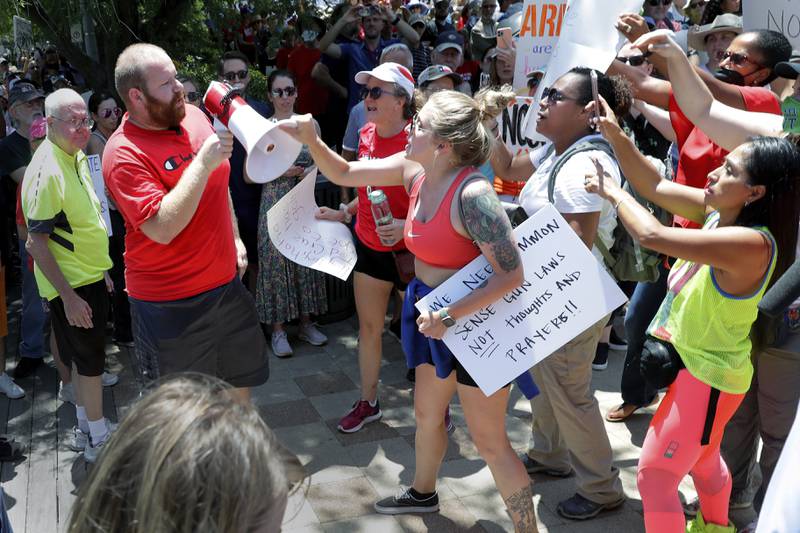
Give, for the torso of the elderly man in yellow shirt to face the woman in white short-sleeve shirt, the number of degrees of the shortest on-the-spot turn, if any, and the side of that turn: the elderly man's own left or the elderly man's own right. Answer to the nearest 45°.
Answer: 0° — they already face them

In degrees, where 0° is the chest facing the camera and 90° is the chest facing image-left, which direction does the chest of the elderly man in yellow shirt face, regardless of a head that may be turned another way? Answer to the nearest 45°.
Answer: approximately 315°
